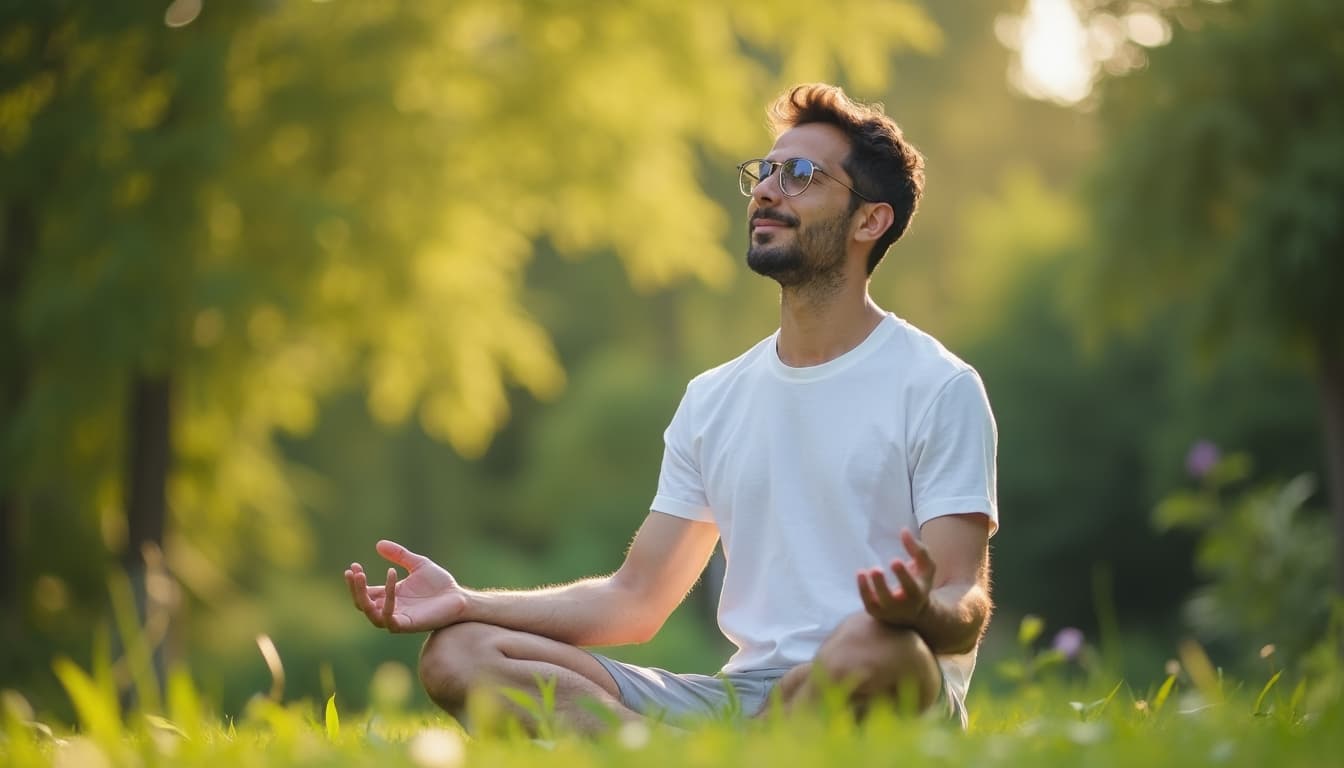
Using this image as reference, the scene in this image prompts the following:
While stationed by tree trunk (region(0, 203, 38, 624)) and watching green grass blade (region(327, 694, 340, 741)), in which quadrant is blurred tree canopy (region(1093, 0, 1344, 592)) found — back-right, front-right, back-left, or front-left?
front-left

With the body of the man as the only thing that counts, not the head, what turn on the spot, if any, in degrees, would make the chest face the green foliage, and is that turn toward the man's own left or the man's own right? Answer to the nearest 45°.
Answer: approximately 180°

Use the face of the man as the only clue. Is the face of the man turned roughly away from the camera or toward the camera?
toward the camera

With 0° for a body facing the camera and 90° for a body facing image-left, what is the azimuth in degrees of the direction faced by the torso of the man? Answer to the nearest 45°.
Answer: approximately 45°

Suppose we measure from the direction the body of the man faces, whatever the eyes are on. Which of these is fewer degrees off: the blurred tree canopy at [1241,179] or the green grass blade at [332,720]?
the green grass blade

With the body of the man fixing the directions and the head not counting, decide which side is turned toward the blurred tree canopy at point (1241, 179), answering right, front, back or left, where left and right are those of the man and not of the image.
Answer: back

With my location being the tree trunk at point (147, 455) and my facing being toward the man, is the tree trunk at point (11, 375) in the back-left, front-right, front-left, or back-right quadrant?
back-right

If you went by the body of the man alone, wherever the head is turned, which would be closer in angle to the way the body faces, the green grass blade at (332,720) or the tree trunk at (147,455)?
the green grass blade

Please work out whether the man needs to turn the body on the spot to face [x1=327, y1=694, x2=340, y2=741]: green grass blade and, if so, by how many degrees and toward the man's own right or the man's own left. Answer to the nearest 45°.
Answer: approximately 45° to the man's own right

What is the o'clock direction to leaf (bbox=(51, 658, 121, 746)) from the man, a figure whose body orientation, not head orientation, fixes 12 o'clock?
The leaf is roughly at 12 o'clock from the man.

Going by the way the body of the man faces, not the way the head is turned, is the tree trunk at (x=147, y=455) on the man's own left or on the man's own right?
on the man's own right

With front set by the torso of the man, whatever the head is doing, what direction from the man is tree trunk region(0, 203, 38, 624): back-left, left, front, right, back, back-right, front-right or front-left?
right
